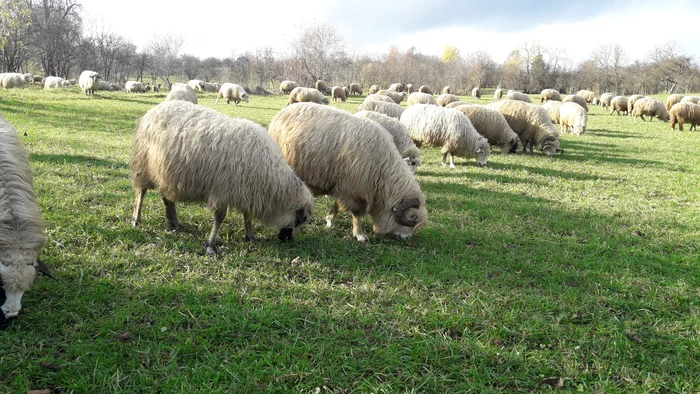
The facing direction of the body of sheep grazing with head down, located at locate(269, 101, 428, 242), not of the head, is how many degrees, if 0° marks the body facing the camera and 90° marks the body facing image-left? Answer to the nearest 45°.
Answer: approximately 270°

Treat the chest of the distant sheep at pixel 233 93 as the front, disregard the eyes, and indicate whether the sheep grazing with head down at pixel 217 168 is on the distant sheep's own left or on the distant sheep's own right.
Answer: on the distant sheep's own right

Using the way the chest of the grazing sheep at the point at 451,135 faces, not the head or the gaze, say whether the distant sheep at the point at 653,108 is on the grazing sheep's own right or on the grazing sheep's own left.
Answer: on the grazing sheep's own left

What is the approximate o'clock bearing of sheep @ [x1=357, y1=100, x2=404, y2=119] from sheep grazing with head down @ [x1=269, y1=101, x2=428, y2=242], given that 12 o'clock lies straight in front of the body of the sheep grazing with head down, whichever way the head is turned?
The sheep is roughly at 9 o'clock from the sheep grazing with head down.

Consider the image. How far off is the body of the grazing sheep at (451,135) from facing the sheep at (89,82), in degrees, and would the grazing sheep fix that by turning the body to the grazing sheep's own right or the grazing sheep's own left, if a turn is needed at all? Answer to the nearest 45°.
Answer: approximately 180°

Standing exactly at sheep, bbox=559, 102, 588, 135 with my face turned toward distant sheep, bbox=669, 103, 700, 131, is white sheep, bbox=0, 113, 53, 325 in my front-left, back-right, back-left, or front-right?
back-right
